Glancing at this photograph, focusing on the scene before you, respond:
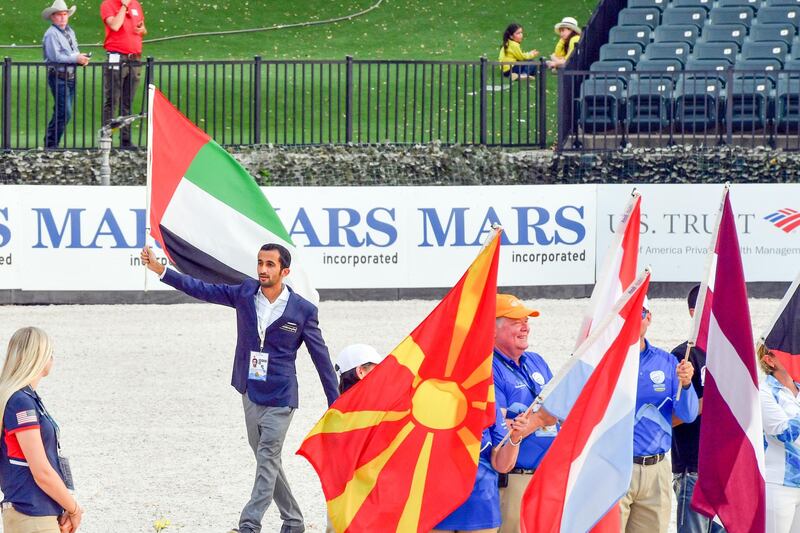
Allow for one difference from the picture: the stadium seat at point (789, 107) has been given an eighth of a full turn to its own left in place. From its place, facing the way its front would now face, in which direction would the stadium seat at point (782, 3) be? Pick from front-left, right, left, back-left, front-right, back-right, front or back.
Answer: back-left

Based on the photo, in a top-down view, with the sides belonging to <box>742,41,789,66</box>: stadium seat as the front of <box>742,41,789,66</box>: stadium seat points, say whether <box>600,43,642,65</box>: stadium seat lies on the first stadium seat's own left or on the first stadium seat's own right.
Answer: on the first stadium seat's own right

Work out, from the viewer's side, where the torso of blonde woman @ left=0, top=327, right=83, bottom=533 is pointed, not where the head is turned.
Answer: to the viewer's right

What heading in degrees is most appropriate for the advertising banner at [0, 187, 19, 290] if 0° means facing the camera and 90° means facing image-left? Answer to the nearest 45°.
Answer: approximately 0°

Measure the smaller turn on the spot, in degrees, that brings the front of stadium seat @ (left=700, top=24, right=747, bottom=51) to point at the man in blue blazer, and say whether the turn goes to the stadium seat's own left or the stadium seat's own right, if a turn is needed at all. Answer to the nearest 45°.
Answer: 0° — it already faces them

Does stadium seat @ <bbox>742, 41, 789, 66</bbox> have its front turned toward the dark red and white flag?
yes

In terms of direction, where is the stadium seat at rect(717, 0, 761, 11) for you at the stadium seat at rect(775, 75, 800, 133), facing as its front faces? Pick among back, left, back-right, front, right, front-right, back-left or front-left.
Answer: back
